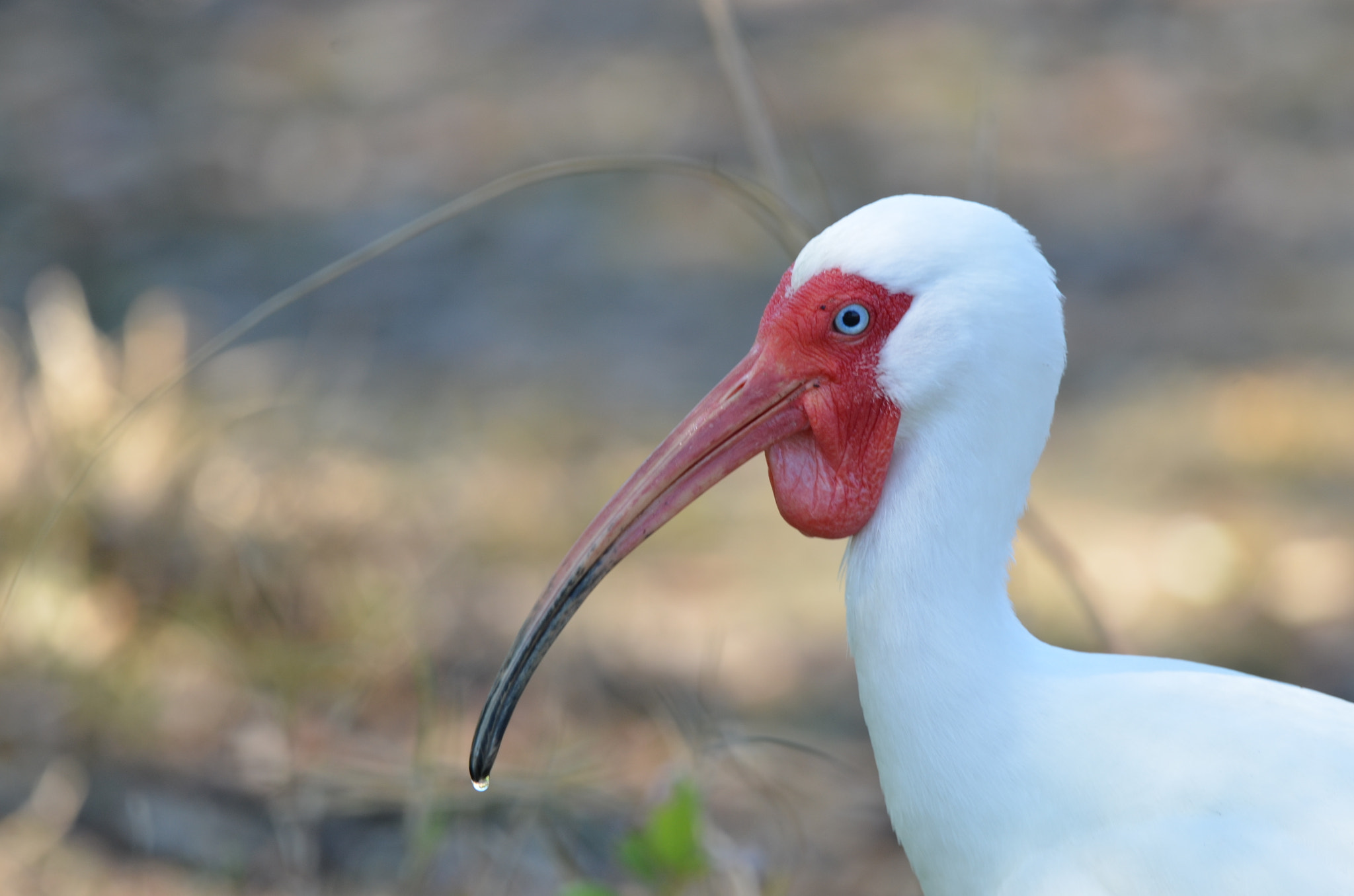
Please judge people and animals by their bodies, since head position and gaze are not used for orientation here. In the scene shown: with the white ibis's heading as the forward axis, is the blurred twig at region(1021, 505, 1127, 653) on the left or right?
on its right

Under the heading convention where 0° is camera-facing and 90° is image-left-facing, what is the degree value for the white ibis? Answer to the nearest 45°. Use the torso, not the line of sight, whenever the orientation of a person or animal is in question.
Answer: approximately 90°
